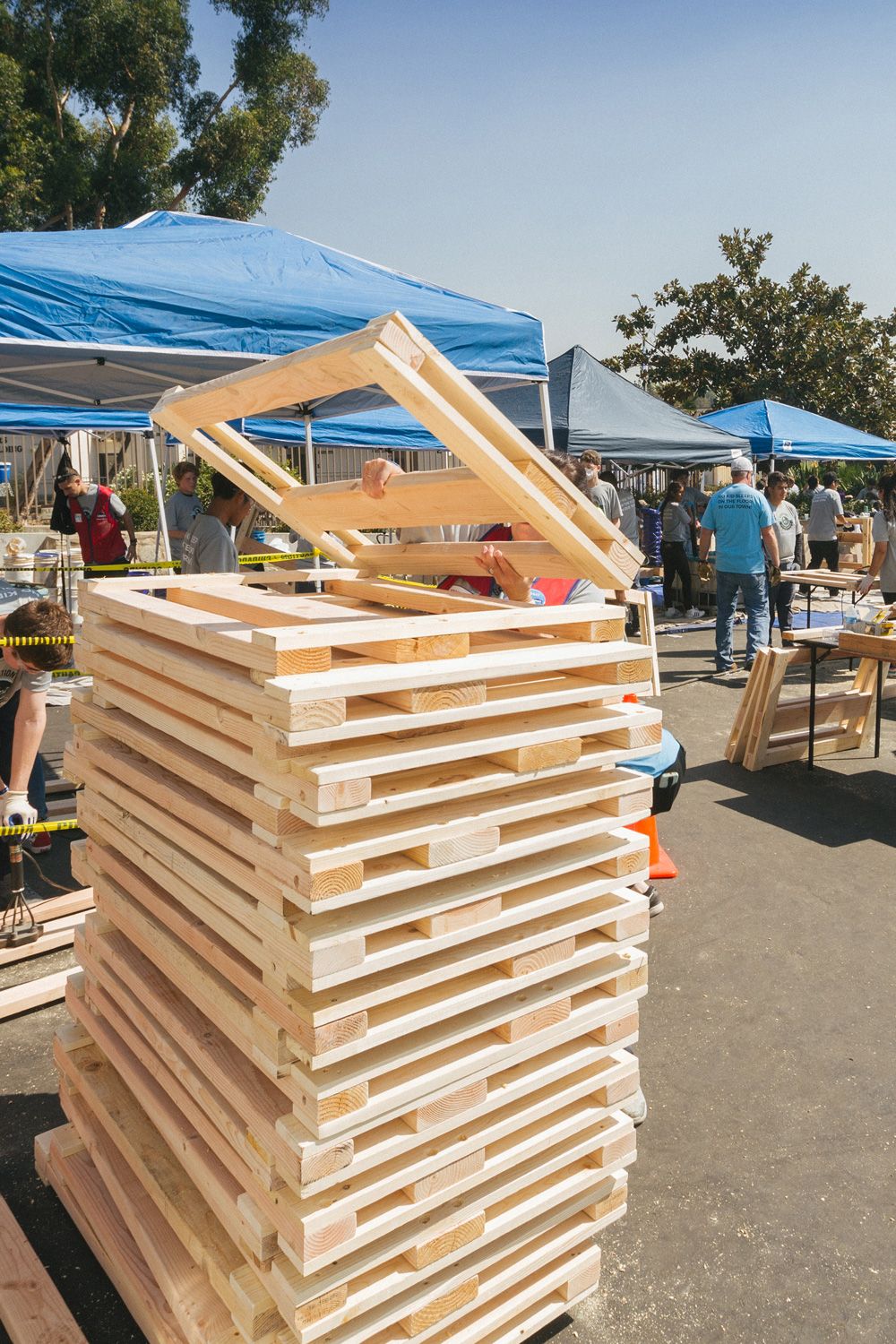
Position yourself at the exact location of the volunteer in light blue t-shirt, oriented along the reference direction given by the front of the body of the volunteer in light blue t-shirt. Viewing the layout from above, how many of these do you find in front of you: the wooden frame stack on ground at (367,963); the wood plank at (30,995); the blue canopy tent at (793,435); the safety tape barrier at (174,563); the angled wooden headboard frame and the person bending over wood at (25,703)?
1

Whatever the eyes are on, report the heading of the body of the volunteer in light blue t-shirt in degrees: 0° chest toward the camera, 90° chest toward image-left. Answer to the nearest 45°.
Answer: approximately 180°

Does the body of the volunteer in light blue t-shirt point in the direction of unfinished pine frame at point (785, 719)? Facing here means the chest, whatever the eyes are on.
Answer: no

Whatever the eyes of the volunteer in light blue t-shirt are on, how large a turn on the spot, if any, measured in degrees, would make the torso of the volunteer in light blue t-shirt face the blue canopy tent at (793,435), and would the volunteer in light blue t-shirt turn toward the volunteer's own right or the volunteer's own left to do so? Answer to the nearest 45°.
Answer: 0° — they already face it

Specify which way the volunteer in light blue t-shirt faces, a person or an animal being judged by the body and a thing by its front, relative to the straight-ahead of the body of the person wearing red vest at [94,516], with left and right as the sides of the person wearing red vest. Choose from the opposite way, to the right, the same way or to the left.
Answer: the opposite way

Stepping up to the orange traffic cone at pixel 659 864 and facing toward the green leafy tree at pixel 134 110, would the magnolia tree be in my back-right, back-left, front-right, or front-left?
front-right

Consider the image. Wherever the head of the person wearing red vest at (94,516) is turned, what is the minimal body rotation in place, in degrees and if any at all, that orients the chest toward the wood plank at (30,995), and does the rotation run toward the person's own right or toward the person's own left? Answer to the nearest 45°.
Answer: approximately 45° to the person's own left

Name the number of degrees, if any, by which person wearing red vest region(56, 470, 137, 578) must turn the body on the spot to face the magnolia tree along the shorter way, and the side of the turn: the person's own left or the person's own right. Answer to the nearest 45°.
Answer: approximately 180°

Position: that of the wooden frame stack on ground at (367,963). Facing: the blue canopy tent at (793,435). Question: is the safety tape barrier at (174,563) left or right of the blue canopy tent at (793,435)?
left

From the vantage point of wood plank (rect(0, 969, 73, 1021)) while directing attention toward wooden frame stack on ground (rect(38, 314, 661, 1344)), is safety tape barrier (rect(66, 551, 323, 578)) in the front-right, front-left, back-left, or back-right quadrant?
back-left

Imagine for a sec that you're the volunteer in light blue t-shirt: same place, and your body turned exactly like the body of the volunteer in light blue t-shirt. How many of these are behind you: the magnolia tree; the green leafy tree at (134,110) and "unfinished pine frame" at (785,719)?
1

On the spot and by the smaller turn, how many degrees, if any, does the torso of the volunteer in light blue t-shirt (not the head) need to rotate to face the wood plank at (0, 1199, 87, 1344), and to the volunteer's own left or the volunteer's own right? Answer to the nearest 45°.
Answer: approximately 180°

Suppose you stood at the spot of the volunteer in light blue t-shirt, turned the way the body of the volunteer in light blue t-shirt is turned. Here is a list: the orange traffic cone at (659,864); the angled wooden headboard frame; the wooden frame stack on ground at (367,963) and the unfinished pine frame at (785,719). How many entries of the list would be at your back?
4

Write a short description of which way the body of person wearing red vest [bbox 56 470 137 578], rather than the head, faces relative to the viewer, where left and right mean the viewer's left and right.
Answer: facing the viewer and to the left of the viewer

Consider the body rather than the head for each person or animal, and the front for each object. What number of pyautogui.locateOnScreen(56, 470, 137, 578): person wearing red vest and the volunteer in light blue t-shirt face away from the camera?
1

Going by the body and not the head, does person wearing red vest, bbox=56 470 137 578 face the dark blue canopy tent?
no

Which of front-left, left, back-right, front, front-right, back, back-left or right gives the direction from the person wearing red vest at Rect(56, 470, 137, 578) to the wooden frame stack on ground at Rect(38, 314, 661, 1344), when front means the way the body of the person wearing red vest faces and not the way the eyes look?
front-left

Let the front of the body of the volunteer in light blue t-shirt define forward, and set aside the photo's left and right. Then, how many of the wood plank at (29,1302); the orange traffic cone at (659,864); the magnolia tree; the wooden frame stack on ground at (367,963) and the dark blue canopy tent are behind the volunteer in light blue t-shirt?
3
